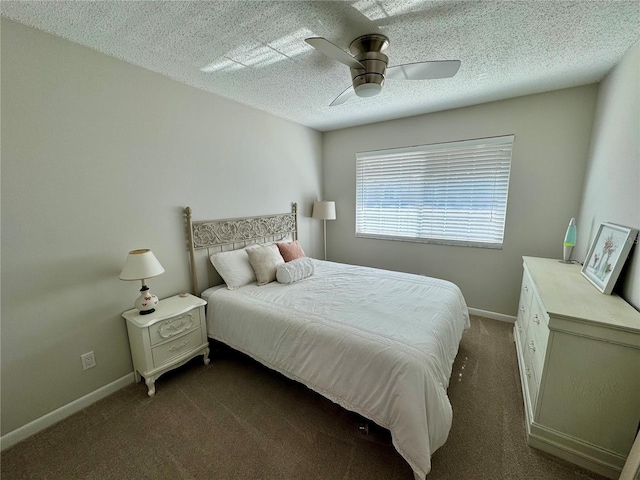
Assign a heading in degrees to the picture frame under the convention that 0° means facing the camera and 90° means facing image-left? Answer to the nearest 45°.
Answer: approximately 45°

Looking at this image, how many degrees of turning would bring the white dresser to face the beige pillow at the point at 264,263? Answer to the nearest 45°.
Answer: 0° — it already faces it

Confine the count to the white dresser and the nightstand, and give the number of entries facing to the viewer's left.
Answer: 1

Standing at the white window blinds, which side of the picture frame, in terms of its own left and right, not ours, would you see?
front

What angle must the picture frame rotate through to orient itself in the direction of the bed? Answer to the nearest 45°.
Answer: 0° — it already faces it

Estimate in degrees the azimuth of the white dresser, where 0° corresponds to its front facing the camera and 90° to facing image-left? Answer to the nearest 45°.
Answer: approximately 90°

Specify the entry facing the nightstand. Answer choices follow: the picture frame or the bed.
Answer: the picture frame

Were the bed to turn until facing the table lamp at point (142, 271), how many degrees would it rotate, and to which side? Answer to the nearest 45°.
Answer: approximately 135° to its right

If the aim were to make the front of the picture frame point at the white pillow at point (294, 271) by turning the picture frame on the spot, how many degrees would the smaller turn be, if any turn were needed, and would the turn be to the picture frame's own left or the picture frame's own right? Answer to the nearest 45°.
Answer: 0° — it already faces it

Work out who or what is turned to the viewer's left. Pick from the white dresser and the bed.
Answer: the white dresser

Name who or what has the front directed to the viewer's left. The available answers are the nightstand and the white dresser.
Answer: the white dresser
